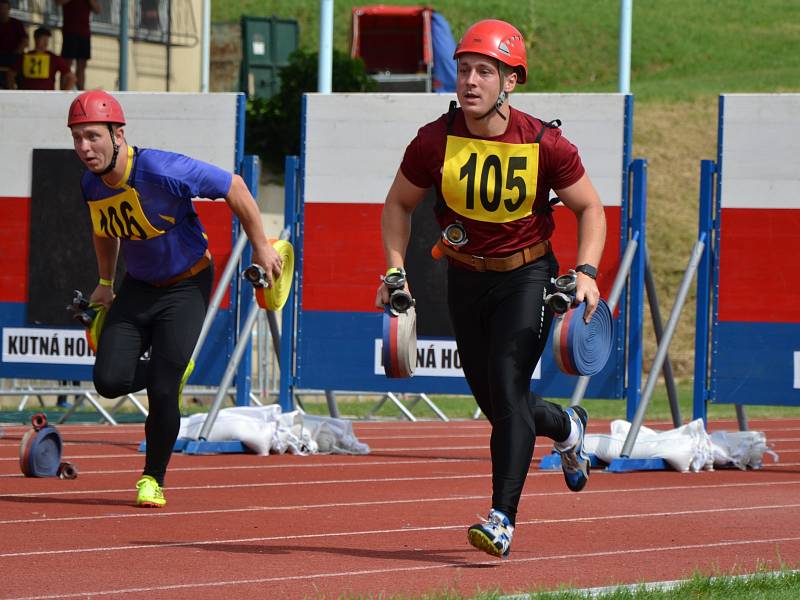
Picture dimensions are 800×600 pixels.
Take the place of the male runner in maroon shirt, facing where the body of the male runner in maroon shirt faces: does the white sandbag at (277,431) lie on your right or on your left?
on your right

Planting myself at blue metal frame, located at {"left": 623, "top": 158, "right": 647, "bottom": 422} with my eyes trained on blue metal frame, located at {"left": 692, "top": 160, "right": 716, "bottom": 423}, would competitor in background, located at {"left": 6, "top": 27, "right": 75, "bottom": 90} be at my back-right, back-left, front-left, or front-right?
back-left

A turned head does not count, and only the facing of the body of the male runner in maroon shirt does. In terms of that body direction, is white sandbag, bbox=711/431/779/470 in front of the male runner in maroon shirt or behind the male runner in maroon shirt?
behind

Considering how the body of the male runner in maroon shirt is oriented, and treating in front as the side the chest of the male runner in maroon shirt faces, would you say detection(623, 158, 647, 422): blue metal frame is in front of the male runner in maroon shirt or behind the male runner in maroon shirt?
behind

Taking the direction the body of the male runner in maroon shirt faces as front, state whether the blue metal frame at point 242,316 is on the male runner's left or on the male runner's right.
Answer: on the male runner's right

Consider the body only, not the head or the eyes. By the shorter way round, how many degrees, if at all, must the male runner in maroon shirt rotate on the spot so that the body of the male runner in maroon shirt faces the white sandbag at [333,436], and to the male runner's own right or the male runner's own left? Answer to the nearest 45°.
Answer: approximately 135° to the male runner's own right

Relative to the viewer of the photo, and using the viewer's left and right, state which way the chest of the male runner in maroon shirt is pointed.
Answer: facing the viewer and to the left of the viewer
